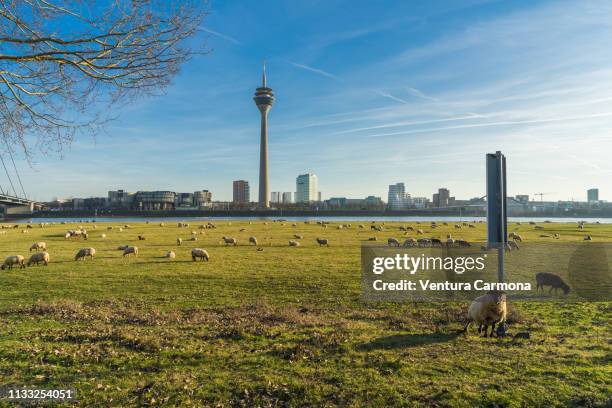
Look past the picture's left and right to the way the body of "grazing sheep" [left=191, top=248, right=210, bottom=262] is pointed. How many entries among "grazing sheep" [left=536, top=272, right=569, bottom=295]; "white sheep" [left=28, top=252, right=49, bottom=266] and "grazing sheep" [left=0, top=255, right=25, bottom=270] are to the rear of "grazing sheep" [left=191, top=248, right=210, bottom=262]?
2

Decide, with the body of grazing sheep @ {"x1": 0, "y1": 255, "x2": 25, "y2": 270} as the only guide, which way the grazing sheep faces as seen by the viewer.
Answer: to the viewer's left

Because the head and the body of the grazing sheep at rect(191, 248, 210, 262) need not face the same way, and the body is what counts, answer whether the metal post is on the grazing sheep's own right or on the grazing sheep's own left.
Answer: on the grazing sheep's own right

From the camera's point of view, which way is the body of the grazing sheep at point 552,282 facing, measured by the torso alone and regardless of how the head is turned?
to the viewer's right

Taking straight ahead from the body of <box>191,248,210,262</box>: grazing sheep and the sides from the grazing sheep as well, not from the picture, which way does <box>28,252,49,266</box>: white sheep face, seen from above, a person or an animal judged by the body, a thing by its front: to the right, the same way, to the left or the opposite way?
the opposite way

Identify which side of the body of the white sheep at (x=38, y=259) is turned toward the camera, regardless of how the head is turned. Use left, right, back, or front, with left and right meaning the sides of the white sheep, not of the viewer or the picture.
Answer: left

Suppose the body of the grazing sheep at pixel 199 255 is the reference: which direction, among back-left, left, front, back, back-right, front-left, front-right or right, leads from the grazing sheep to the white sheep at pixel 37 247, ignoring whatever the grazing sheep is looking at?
back-left

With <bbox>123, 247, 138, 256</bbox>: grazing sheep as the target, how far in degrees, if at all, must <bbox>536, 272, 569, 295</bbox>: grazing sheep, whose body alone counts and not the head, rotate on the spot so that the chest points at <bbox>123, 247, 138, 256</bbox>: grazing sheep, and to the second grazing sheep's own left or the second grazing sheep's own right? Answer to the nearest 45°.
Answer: approximately 180°

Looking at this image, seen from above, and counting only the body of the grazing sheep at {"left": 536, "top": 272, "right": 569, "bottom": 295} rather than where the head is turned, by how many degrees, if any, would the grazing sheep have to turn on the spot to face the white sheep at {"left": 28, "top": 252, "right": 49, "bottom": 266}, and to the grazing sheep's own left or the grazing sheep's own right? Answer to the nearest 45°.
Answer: approximately 180°

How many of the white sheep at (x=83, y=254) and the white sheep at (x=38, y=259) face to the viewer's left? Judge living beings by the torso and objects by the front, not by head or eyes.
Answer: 2

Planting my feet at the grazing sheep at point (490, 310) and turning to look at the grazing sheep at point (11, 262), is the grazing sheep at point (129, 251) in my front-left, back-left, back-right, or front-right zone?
front-right

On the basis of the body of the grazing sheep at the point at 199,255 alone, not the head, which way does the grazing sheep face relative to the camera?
to the viewer's right

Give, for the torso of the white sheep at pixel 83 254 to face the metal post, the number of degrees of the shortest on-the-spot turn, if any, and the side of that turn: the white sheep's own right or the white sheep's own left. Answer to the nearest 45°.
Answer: approximately 90° to the white sheep's own left

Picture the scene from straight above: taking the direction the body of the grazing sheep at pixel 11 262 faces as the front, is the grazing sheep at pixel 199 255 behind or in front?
behind

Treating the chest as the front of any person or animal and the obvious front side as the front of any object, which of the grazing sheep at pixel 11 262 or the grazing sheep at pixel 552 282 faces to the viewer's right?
the grazing sheep at pixel 552 282

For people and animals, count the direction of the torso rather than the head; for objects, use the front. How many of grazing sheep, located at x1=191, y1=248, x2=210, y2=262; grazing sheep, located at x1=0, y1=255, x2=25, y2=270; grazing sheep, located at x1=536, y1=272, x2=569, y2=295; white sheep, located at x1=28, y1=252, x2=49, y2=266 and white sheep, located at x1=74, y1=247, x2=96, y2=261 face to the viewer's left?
3
